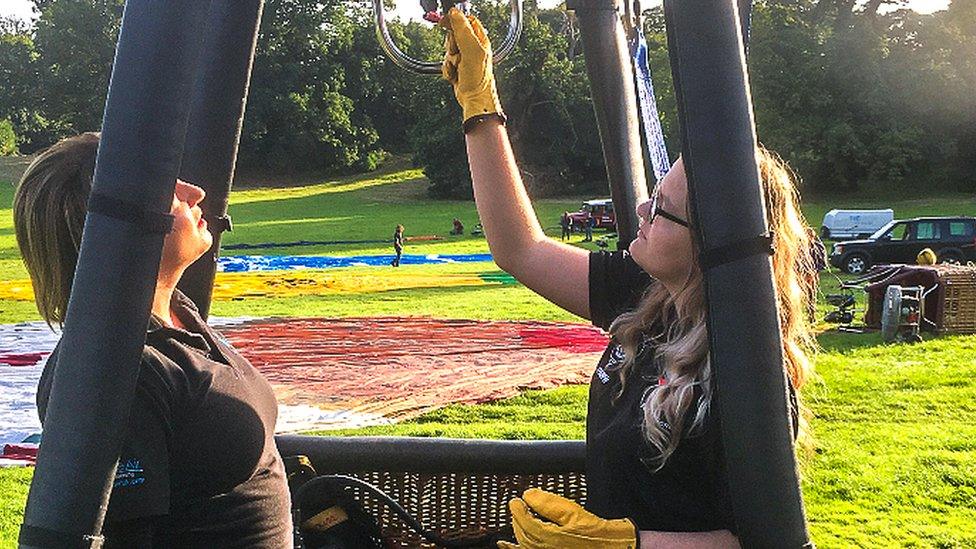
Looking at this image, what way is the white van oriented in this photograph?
to the viewer's left

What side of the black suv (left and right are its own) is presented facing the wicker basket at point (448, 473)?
left

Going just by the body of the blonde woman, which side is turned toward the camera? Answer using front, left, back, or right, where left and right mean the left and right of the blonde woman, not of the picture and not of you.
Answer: left

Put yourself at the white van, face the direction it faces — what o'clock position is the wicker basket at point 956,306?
The wicker basket is roughly at 9 o'clock from the white van.

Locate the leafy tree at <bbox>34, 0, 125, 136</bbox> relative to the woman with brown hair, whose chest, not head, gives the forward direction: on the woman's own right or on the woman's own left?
on the woman's own left

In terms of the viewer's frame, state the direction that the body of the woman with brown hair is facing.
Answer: to the viewer's right

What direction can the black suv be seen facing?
to the viewer's left

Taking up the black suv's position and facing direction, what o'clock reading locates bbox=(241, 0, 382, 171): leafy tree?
The leafy tree is roughly at 1 o'clock from the black suv.

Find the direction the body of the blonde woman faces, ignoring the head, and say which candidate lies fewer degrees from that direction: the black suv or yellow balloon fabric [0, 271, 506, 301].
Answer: the yellow balloon fabric

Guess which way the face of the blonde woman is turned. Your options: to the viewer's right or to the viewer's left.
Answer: to the viewer's left
